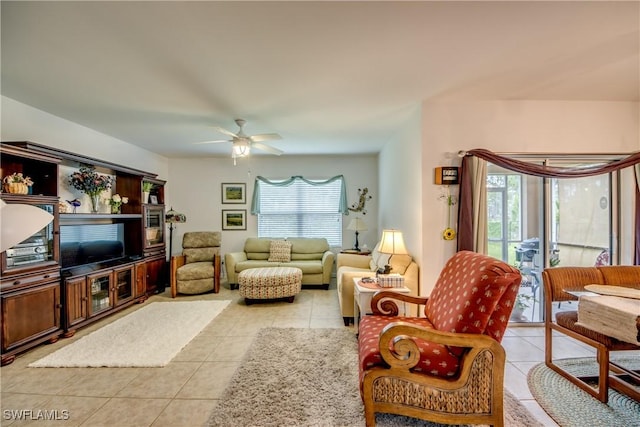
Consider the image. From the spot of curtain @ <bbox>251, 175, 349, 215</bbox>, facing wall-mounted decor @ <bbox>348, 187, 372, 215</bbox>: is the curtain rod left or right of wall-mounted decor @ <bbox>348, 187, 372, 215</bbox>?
right

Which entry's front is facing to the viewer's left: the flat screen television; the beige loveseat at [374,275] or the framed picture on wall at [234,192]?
the beige loveseat

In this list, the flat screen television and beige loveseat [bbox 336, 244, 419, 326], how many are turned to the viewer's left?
1

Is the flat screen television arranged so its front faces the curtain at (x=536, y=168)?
yes

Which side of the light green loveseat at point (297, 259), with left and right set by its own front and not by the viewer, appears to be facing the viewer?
front

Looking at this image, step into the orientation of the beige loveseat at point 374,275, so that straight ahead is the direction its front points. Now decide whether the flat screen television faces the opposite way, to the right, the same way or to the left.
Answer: the opposite way

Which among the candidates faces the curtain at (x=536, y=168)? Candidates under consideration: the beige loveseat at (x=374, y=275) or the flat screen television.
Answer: the flat screen television

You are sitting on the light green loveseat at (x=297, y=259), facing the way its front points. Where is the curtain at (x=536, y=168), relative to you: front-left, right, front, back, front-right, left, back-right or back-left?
front-left

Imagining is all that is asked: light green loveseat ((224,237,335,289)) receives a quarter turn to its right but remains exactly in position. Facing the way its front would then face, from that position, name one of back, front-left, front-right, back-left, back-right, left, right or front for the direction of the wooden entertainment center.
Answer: front-left

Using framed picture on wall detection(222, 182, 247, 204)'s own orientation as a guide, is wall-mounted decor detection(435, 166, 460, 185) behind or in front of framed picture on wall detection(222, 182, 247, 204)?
in front

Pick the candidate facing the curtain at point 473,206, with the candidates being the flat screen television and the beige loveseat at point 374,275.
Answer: the flat screen television

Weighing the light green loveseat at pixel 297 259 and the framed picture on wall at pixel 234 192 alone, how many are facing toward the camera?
2

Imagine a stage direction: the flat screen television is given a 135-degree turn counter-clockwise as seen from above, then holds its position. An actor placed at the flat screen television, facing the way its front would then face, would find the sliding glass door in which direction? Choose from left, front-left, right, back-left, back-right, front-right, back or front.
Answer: back-right

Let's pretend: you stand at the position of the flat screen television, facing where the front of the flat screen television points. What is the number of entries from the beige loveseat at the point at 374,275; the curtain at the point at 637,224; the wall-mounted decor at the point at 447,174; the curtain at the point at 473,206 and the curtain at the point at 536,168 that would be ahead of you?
5

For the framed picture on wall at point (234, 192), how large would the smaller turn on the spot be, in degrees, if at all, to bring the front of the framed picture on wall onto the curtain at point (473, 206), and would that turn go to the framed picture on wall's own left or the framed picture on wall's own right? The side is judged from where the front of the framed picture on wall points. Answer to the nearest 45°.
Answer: approximately 45° to the framed picture on wall's own left

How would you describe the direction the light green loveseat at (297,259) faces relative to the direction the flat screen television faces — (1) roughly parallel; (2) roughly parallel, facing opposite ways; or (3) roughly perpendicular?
roughly perpendicular

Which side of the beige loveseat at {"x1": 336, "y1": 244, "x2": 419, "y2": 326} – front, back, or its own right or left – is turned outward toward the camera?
left

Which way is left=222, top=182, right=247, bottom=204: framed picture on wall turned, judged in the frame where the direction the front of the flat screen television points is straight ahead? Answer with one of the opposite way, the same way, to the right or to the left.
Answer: to the right

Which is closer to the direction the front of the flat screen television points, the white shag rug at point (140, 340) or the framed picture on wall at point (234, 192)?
the white shag rug

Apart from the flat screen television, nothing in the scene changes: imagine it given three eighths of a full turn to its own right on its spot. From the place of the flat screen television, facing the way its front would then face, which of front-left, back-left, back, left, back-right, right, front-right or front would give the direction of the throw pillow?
back
